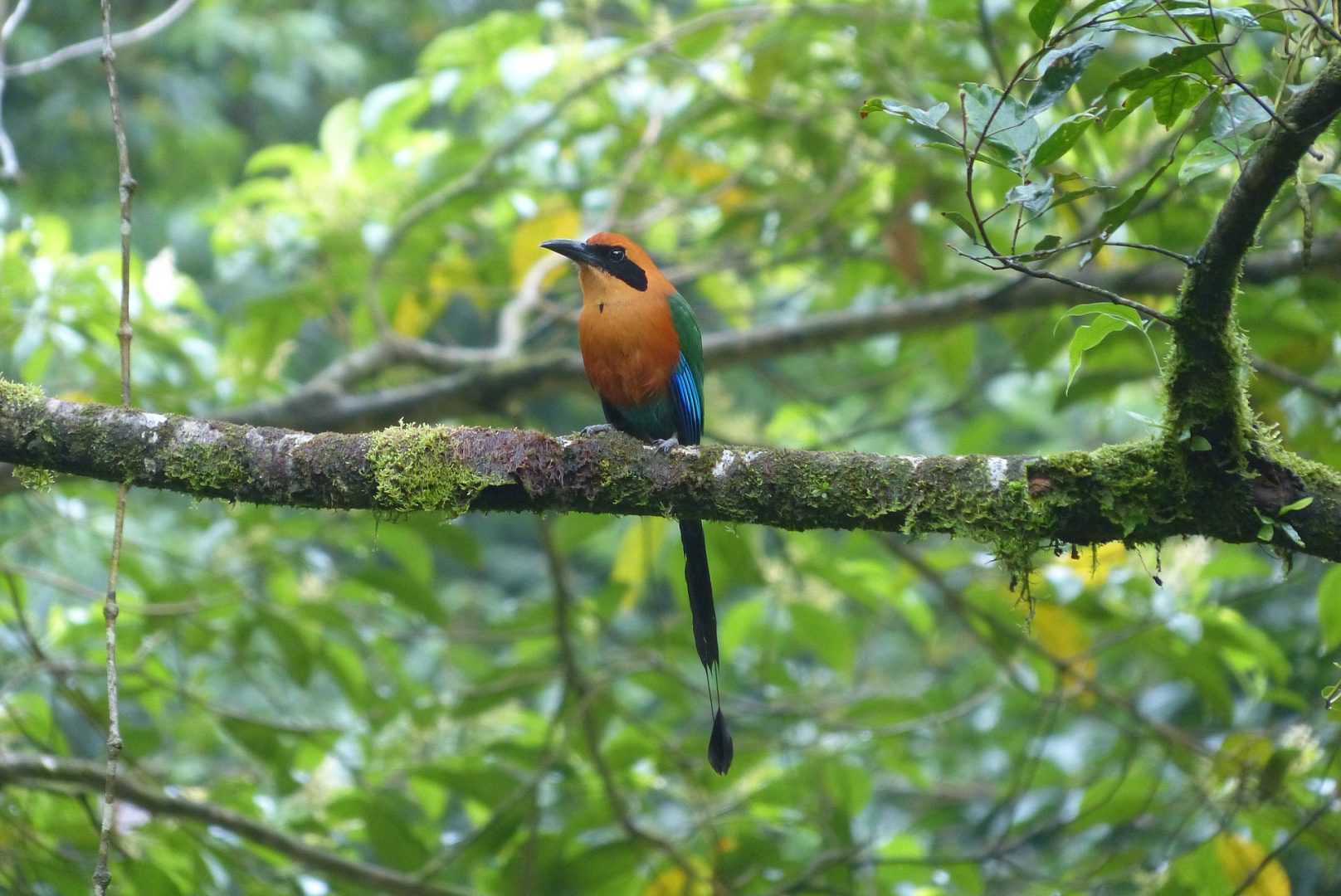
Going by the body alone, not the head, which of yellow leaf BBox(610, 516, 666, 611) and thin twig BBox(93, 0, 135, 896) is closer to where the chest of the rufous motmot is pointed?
the thin twig

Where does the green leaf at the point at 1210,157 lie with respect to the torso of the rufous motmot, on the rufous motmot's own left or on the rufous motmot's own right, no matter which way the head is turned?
on the rufous motmot's own left

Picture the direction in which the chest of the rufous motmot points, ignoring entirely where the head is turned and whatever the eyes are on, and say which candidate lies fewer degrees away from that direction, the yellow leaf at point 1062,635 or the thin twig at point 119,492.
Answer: the thin twig

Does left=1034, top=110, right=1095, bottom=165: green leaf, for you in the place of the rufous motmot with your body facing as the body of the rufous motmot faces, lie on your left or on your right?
on your left

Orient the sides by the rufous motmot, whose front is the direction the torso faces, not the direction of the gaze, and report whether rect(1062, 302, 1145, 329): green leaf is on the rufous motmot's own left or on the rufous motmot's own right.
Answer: on the rufous motmot's own left

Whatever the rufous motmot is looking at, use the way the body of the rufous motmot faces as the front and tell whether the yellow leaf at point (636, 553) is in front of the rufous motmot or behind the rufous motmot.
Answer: behind

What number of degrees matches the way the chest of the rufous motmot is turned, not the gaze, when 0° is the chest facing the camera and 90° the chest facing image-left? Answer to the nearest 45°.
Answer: approximately 45°

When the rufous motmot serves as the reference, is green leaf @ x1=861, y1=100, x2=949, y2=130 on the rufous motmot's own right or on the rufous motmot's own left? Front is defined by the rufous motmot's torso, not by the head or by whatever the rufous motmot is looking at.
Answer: on the rufous motmot's own left
